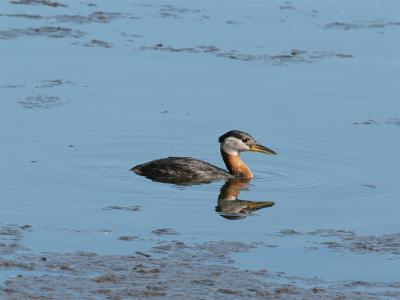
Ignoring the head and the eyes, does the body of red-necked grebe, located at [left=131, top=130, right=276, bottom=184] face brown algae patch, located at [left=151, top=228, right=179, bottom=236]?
no

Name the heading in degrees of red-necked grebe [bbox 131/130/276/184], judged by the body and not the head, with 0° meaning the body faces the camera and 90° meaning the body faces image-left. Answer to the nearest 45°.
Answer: approximately 270°
